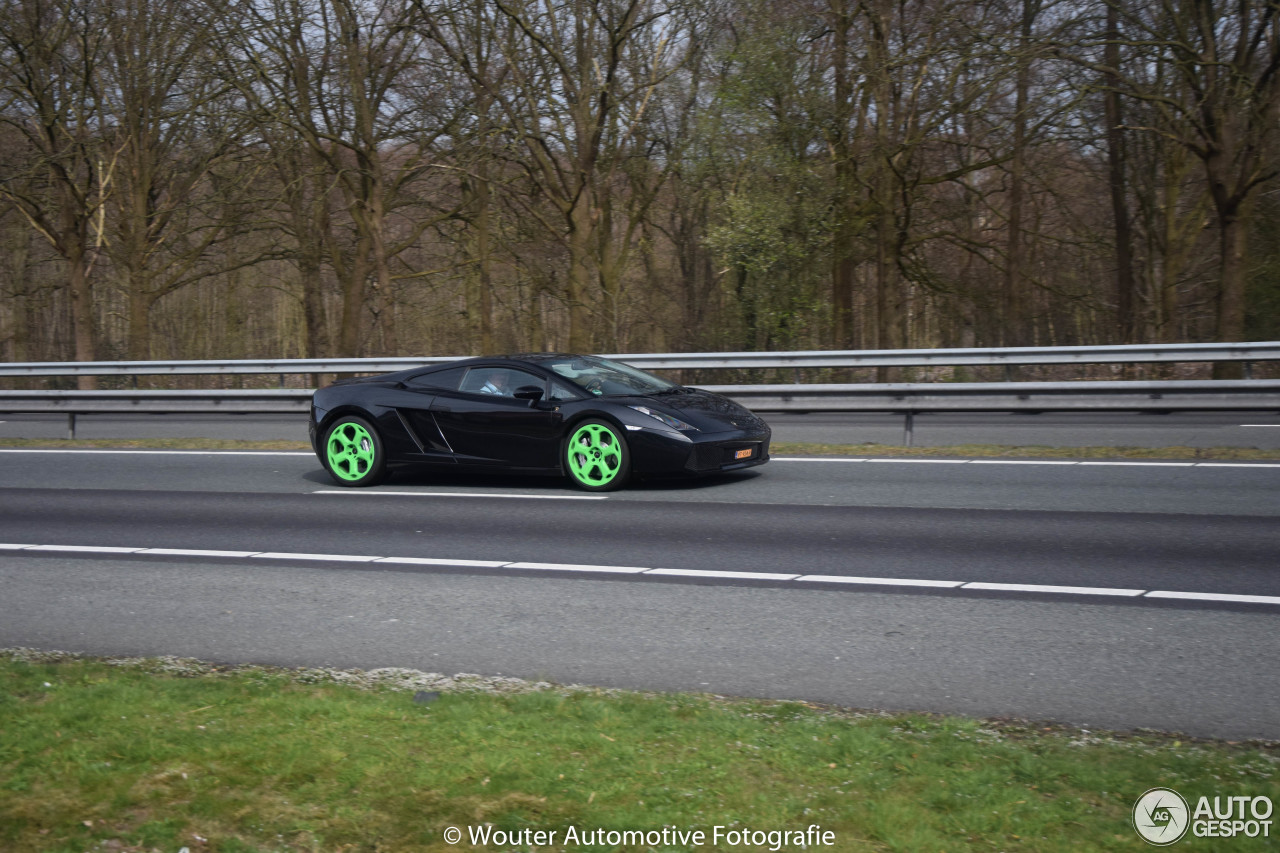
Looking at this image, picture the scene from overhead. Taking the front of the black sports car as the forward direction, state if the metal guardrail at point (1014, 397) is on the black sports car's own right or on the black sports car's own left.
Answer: on the black sports car's own left

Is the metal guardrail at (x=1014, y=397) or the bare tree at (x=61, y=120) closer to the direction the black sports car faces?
the metal guardrail

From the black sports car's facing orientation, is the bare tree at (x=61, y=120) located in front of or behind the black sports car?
behind

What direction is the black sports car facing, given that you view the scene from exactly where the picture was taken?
facing the viewer and to the right of the viewer
